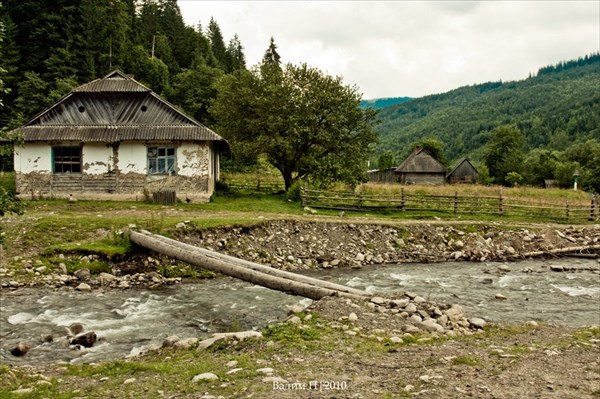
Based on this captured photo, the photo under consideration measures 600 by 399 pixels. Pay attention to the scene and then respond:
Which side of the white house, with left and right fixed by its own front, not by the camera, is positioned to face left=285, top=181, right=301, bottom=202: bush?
left

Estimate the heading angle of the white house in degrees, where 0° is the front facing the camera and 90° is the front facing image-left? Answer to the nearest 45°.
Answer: approximately 0°

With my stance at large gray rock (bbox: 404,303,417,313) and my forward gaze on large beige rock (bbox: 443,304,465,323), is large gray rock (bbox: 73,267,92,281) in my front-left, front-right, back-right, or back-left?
back-left

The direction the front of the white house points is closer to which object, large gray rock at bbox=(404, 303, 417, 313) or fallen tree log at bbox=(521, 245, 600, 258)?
the large gray rock

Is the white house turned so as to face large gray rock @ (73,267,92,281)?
yes

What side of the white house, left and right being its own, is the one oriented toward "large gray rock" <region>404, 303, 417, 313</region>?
front

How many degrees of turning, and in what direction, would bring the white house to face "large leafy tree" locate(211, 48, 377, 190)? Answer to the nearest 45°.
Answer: approximately 90° to its left

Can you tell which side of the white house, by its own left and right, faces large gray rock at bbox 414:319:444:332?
front

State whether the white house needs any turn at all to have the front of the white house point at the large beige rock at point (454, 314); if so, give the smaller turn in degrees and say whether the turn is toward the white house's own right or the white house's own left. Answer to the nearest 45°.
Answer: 0° — it already faces it

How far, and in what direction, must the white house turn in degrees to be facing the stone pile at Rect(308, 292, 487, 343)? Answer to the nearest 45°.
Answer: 0° — it already faces it

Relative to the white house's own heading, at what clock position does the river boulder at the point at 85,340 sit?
The river boulder is roughly at 12 o'clock from the white house.

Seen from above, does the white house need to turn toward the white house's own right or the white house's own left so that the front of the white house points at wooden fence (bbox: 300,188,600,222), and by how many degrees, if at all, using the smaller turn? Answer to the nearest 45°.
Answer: approximately 90° to the white house's own left
